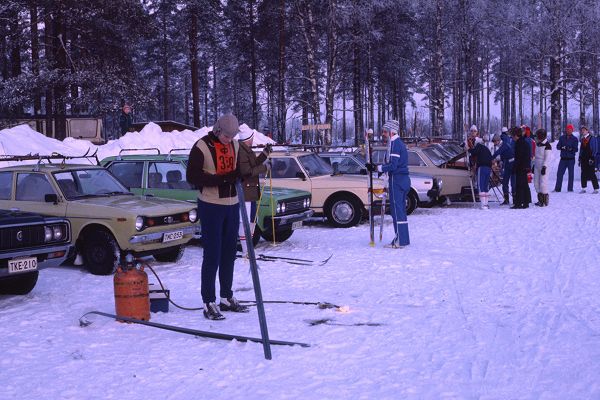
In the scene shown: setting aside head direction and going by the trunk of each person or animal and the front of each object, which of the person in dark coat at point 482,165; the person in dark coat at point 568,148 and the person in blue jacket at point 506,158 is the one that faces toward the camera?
the person in dark coat at point 568,148

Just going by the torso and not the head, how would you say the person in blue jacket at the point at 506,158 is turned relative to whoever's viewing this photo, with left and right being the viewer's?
facing to the left of the viewer

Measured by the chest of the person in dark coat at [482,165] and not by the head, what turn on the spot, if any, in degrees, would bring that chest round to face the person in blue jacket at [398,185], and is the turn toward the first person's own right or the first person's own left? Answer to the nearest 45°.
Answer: approximately 90° to the first person's own left

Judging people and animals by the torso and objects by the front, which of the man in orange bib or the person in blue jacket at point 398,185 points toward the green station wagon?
the person in blue jacket

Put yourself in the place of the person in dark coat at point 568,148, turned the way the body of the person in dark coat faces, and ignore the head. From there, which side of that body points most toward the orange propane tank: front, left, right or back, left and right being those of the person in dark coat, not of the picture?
front

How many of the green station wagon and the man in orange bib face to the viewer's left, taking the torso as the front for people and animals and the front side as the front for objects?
0

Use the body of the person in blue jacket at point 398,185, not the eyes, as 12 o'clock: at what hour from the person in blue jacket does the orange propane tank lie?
The orange propane tank is roughly at 10 o'clock from the person in blue jacket.

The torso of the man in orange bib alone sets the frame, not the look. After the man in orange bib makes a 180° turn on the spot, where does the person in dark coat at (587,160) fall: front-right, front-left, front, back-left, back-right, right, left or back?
right
